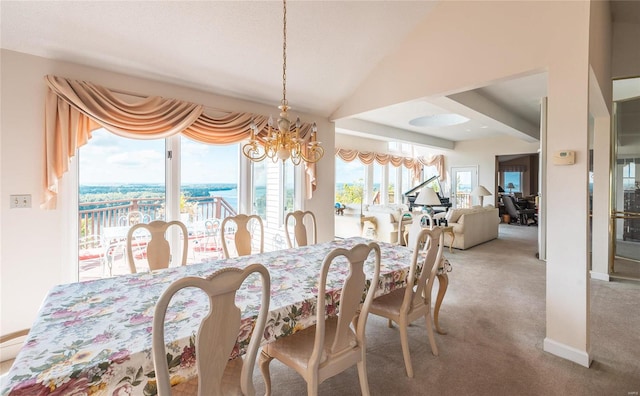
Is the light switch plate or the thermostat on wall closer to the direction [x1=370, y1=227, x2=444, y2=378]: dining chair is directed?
the light switch plate

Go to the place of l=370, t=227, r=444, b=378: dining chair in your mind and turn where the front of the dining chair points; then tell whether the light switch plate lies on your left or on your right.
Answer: on your left

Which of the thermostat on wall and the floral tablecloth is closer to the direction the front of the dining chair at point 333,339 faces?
the floral tablecloth

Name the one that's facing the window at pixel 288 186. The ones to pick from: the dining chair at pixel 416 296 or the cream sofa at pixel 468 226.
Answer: the dining chair

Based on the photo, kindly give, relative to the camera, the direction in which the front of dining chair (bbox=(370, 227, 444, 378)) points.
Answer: facing away from the viewer and to the left of the viewer

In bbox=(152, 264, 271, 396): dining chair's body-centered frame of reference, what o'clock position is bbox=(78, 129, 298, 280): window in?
The window is roughly at 1 o'clock from the dining chair.

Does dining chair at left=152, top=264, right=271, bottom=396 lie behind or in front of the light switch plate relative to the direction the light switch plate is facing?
in front

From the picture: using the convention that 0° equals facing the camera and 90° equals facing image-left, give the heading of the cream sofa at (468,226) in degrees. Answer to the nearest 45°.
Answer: approximately 135°

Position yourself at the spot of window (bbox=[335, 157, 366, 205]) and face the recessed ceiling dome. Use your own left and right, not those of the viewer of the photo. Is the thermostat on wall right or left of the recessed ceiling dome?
right
